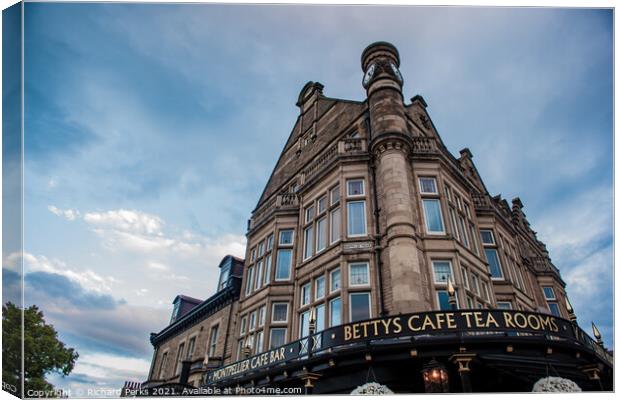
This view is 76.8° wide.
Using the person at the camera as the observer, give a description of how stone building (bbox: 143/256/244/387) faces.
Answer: facing the viewer and to the left of the viewer

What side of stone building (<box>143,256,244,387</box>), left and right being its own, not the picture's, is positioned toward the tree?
front

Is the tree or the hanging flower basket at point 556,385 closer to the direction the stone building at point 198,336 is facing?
the tree

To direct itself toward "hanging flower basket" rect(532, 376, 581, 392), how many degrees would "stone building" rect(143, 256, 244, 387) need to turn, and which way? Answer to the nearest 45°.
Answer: approximately 90° to its left

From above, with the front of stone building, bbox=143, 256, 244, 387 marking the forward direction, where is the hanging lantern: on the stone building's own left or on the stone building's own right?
on the stone building's own left
